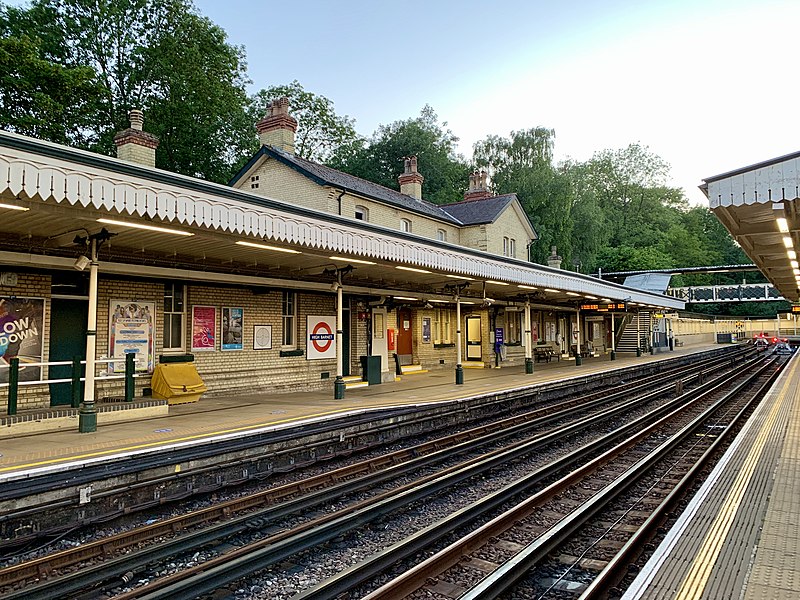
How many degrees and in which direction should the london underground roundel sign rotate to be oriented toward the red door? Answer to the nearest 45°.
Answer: approximately 90° to its left

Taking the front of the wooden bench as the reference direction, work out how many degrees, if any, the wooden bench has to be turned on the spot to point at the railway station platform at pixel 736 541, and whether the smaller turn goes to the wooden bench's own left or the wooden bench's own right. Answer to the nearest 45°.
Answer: approximately 45° to the wooden bench's own right

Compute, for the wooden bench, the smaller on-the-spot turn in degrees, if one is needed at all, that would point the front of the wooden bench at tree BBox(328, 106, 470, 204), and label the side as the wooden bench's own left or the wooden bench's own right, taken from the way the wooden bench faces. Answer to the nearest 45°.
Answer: approximately 180°

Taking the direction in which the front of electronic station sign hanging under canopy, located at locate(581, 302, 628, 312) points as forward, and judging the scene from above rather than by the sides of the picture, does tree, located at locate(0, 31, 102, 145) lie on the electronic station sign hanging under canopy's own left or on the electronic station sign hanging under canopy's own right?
on the electronic station sign hanging under canopy's own right

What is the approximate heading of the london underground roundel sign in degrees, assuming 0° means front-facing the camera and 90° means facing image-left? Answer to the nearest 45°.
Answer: approximately 315°

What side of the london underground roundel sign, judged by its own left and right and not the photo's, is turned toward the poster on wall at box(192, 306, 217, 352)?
right

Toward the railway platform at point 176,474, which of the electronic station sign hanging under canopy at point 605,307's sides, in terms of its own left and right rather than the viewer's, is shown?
front

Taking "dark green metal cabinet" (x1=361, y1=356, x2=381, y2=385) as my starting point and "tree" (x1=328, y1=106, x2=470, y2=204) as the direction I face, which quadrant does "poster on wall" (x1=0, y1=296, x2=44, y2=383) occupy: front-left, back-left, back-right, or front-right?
back-left

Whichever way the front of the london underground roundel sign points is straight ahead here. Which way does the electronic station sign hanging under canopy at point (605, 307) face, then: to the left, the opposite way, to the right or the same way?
to the right

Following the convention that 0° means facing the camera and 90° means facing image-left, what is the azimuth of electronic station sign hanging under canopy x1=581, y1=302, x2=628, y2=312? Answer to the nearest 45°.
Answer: approximately 0°

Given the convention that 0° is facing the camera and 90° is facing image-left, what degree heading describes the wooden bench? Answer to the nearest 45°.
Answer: approximately 315°
